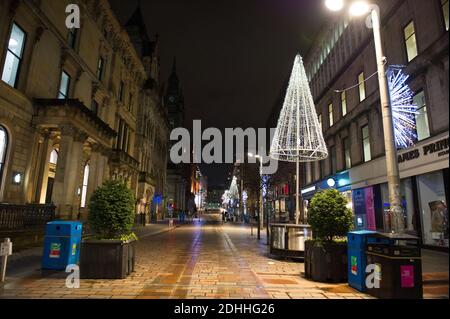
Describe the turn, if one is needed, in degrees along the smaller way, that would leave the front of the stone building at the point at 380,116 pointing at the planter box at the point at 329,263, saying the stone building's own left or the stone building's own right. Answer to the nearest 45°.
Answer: approximately 45° to the stone building's own left

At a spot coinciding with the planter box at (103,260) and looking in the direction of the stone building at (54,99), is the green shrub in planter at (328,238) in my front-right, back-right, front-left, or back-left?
back-right

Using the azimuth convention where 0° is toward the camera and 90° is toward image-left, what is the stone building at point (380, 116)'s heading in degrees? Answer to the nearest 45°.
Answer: approximately 45°

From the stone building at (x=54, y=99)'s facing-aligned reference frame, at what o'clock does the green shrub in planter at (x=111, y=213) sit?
The green shrub in planter is roughly at 1 o'clock from the stone building.

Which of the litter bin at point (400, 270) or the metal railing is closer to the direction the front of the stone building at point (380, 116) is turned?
the metal railing
